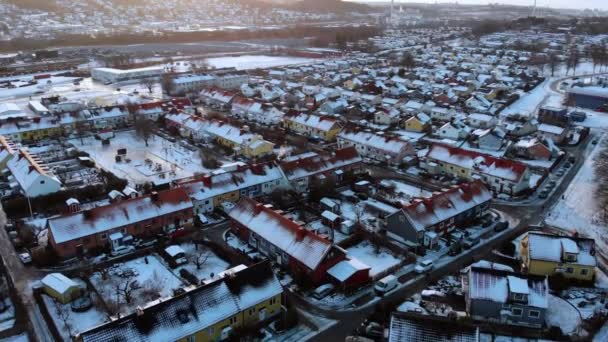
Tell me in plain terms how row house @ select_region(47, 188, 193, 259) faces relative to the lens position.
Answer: facing the viewer and to the right of the viewer

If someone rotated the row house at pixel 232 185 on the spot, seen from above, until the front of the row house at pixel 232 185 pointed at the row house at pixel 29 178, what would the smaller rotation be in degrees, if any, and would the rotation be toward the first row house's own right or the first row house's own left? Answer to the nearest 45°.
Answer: approximately 135° to the first row house's own right

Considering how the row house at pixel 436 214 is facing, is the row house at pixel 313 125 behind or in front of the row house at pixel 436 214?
behind

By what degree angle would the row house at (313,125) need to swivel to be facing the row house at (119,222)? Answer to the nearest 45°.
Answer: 0° — it already faces it

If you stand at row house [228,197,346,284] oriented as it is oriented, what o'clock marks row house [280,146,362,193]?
row house [280,146,362,193] is roughly at 5 o'clock from row house [228,197,346,284].

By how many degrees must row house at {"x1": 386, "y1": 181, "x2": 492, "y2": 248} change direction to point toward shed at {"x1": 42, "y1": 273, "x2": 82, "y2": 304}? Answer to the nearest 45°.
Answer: approximately 90° to its right

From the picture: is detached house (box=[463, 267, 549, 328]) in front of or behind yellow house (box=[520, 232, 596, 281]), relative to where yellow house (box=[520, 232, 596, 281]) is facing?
in front

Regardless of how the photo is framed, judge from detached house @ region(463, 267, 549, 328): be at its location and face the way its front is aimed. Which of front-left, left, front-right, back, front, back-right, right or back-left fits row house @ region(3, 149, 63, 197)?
right

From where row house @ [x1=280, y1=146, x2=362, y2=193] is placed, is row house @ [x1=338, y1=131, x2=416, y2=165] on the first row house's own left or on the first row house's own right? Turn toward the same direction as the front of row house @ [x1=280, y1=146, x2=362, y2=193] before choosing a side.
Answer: on the first row house's own left

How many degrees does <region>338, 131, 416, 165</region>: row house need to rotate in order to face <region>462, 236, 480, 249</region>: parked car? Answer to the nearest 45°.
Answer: approximately 45° to its left
